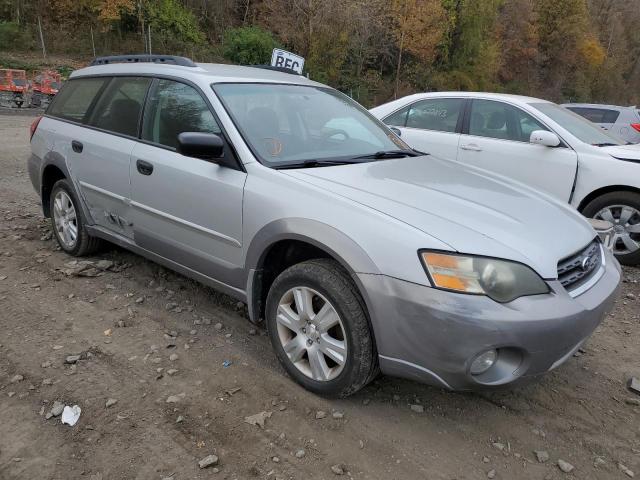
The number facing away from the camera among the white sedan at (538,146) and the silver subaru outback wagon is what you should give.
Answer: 0

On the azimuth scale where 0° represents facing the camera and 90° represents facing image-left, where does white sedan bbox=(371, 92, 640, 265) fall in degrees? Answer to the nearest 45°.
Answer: approximately 315°

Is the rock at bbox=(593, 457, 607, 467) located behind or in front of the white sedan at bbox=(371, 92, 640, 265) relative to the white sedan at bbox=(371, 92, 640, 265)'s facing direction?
in front

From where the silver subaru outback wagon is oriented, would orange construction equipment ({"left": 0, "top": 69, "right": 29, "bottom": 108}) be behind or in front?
behind

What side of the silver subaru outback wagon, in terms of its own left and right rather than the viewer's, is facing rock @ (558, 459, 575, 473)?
front

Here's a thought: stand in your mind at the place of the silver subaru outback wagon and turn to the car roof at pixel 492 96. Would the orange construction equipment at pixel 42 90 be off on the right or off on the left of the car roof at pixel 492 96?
left

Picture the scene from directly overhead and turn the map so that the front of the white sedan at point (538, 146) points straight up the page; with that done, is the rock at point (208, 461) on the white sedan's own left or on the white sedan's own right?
on the white sedan's own right

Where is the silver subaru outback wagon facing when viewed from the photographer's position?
facing the viewer and to the right of the viewer

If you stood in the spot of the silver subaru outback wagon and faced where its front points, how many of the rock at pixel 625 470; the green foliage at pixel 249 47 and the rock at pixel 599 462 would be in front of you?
2

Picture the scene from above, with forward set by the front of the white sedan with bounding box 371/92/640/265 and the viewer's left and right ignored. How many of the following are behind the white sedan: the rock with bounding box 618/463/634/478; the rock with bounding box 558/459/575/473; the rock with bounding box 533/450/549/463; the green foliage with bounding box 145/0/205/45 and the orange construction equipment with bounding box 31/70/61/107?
2

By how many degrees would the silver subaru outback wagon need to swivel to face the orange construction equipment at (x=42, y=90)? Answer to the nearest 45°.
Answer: approximately 180°

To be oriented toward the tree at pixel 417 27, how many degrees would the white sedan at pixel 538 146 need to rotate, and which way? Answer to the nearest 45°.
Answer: approximately 135° to its left

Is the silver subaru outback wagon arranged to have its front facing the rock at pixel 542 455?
yes

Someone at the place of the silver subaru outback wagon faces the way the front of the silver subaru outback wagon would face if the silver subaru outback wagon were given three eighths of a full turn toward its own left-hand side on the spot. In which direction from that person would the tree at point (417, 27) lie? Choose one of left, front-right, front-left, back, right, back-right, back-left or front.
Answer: front

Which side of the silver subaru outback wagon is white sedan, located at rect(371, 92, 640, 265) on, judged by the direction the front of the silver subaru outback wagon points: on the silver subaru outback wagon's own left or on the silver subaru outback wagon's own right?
on the silver subaru outback wagon's own left
